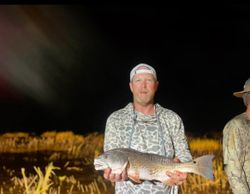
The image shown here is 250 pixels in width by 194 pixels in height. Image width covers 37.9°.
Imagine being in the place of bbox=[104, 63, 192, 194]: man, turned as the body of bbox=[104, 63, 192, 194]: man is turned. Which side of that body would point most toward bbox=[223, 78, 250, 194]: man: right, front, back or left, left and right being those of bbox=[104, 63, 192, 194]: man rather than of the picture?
left

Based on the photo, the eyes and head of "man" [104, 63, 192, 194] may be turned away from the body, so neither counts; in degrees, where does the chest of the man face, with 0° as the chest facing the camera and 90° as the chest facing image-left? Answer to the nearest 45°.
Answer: approximately 0°
